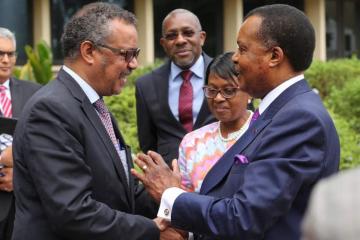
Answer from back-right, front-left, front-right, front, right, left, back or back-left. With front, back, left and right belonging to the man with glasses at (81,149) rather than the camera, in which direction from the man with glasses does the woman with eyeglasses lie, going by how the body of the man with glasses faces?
front-left

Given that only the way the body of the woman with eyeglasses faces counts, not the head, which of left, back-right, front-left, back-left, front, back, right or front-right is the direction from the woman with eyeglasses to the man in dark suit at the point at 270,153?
front-left

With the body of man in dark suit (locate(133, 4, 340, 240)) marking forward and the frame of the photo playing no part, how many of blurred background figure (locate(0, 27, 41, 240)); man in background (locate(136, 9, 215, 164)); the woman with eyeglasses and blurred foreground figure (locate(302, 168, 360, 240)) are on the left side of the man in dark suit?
1

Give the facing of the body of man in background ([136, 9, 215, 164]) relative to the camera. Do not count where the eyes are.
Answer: toward the camera

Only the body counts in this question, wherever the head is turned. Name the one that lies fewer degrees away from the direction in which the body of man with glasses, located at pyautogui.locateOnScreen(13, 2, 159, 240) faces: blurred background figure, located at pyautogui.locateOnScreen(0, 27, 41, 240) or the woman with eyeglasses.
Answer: the woman with eyeglasses

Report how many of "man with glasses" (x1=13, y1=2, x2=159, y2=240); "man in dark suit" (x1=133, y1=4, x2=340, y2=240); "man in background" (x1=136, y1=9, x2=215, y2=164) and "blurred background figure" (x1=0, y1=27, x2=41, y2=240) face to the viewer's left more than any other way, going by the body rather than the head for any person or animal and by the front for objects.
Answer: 1

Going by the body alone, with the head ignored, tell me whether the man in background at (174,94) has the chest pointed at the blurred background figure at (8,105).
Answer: no

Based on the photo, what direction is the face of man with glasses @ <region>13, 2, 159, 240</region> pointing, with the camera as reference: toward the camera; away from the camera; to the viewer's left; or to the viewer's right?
to the viewer's right

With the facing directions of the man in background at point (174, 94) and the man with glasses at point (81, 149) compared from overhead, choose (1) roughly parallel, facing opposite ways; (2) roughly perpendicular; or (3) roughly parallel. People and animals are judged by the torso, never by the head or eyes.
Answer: roughly perpendicular

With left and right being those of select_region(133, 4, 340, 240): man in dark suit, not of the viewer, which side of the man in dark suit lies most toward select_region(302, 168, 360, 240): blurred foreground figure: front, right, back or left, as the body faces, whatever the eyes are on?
left

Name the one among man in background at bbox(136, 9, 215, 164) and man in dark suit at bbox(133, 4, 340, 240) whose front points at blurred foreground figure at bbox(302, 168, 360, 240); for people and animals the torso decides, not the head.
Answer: the man in background

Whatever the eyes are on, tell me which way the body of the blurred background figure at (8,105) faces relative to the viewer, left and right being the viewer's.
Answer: facing the viewer

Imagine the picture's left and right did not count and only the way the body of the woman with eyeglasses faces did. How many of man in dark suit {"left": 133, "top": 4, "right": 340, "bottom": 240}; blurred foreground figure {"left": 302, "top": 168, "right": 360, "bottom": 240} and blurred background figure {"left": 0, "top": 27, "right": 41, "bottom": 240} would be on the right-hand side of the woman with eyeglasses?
1

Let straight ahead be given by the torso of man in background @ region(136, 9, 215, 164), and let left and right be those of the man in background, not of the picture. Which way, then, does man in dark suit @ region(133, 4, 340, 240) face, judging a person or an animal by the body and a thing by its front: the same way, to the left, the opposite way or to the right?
to the right

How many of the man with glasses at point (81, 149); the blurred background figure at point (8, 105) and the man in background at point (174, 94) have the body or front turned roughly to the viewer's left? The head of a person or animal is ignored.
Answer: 0

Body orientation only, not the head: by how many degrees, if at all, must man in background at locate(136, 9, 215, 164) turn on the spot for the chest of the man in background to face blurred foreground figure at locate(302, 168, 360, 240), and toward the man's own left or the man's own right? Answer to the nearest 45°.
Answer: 0° — they already face them

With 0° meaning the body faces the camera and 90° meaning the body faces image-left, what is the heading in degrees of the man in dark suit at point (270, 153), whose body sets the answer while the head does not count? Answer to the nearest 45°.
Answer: approximately 90°

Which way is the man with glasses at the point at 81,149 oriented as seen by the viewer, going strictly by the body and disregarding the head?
to the viewer's right
